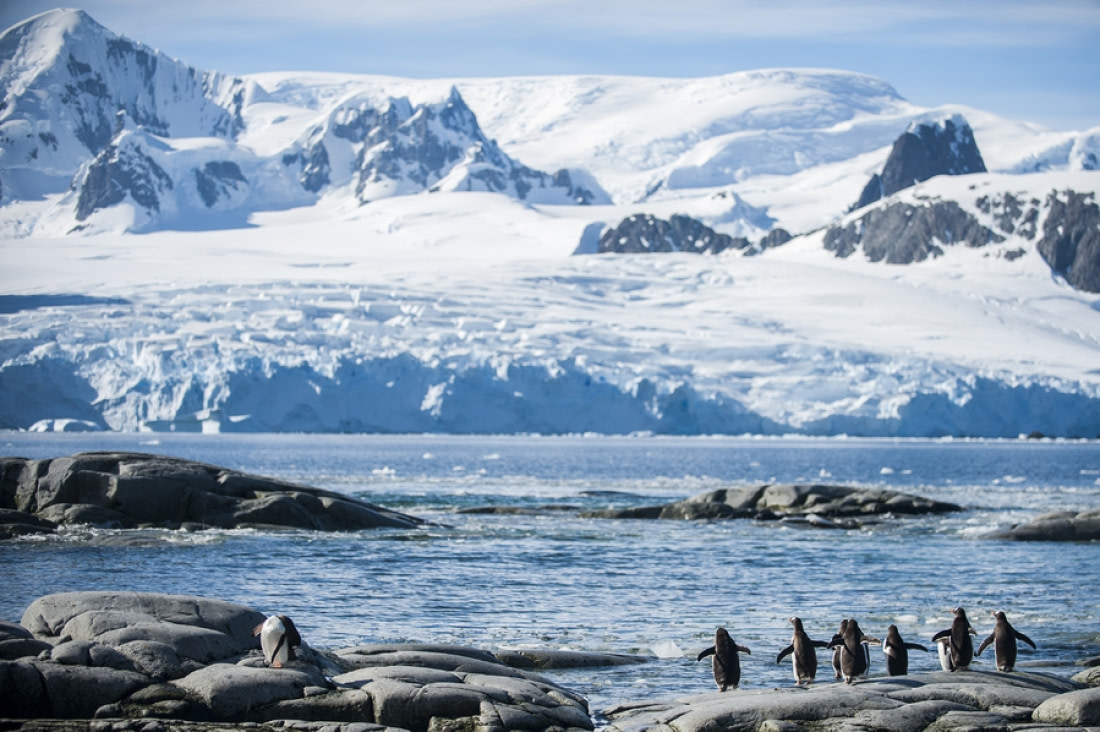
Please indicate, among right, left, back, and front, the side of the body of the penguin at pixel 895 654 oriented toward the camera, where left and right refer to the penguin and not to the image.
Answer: back

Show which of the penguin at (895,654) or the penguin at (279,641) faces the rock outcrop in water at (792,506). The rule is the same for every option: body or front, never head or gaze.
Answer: the penguin at (895,654)

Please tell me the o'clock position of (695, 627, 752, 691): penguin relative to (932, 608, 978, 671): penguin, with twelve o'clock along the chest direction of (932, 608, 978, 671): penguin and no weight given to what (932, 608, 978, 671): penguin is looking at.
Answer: (695, 627, 752, 691): penguin is roughly at 8 o'clock from (932, 608, 978, 671): penguin.

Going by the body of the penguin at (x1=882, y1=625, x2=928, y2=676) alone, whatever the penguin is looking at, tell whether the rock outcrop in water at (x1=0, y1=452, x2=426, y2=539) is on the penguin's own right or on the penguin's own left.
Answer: on the penguin's own left

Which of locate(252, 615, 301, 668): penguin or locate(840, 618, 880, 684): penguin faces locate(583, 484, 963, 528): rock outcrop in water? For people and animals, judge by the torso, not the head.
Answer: locate(840, 618, 880, 684): penguin

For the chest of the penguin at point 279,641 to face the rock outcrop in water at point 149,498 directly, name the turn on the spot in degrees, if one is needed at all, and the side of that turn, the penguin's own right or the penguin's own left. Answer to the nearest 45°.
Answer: approximately 135° to the penguin's own right

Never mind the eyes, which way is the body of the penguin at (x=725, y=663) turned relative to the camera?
away from the camera

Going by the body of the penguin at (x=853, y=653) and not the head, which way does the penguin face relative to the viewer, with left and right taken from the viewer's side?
facing away from the viewer

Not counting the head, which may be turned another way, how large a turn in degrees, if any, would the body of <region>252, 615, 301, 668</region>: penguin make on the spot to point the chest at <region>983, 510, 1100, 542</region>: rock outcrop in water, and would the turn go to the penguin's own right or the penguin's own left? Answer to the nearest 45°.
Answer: approximately 180°

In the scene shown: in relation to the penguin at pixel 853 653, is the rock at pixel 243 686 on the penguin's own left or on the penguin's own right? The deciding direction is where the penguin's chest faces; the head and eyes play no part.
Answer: on the penguin's own left
